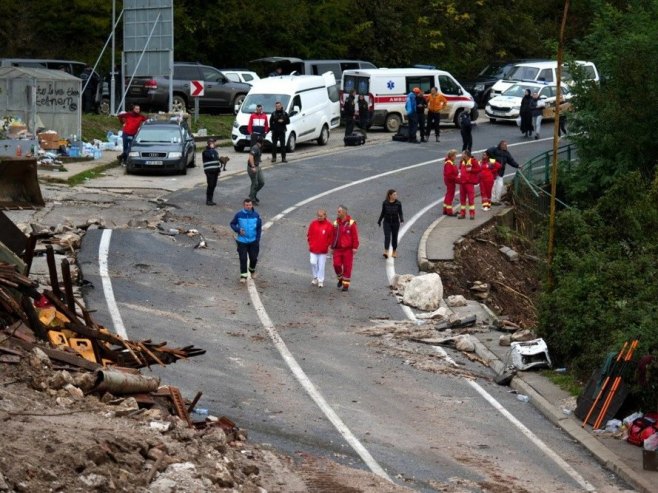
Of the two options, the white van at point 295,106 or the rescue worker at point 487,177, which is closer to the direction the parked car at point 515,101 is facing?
the white van

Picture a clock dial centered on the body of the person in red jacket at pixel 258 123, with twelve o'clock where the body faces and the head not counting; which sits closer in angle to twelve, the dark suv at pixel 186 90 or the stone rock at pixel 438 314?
the stone rock

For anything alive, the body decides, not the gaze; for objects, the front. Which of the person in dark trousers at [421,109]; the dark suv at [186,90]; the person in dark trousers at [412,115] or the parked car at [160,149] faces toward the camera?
the parked car

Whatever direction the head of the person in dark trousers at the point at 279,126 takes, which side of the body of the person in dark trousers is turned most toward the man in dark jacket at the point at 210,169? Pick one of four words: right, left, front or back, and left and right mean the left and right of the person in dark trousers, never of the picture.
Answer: front

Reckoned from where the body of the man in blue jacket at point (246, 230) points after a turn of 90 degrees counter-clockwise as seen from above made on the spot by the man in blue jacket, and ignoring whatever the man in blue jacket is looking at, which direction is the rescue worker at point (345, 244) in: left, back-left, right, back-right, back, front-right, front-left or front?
front

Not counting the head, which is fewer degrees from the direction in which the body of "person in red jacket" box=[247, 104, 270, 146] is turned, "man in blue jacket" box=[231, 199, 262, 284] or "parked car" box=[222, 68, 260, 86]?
the man in blue jacket

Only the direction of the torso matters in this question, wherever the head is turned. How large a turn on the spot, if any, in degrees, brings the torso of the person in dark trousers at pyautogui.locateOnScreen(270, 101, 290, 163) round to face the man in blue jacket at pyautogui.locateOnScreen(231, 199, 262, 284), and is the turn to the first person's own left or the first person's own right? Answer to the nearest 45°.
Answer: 0° — they already face them

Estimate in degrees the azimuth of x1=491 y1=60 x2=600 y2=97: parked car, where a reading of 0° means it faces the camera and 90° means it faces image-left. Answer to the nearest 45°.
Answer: approximately 45°

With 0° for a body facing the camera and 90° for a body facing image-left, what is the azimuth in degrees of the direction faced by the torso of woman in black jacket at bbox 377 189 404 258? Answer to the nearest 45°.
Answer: approximately 0°

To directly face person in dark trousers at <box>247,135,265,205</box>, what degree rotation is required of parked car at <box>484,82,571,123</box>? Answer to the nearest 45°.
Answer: approximately 45° to its left
